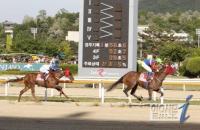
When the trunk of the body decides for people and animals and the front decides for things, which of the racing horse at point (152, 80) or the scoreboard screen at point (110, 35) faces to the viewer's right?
the racing horse

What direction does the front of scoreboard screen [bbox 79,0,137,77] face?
toward the camera

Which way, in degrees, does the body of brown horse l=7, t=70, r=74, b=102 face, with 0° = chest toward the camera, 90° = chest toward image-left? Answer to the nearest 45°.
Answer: approximately 270°

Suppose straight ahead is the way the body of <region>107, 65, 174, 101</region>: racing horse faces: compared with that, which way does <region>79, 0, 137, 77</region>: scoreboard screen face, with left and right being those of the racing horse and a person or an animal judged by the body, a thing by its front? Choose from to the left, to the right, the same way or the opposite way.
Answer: to the right

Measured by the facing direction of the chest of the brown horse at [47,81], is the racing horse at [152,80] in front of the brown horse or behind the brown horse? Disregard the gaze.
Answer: in front

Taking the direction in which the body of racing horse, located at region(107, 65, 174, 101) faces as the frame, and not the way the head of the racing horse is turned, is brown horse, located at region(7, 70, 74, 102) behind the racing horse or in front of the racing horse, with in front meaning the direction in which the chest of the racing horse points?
behind

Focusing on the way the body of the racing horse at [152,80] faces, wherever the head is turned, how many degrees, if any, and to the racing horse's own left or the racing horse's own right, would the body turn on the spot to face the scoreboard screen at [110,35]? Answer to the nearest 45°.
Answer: approximately 90° to the racing horse's own left

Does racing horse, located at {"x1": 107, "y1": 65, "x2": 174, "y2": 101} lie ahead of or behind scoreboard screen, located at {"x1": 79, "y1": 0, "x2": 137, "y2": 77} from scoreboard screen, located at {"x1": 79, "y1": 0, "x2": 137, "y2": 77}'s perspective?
ahead

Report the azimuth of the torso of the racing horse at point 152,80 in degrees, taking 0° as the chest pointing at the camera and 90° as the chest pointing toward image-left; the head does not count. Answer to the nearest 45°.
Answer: approximately 270°
